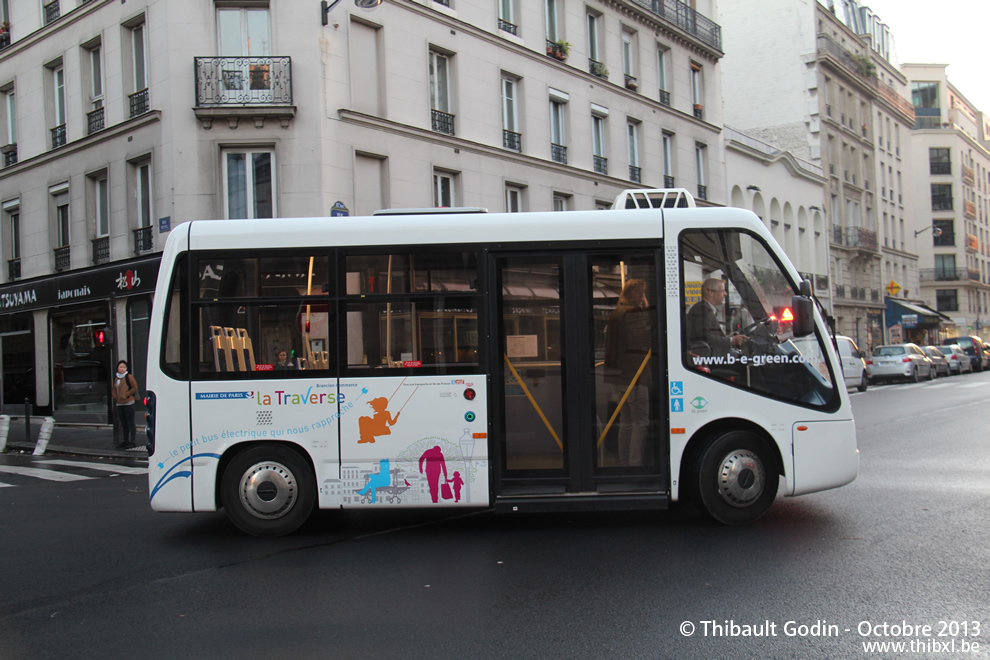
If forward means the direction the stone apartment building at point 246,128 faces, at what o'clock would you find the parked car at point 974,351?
The parked car is roughly at 8 o'clock from the stone apartment building.

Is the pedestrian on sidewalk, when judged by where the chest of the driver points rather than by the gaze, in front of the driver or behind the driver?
behind

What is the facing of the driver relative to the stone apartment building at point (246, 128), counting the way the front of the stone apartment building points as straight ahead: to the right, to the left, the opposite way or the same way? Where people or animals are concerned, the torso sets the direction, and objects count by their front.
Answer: to the left

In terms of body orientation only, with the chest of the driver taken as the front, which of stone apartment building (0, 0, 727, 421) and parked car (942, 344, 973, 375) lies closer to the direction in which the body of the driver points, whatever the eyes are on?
the parked car

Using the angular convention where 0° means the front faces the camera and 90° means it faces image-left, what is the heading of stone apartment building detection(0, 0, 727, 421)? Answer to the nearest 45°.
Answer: approximately 0°

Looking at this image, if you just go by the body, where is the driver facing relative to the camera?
to the viewer's right

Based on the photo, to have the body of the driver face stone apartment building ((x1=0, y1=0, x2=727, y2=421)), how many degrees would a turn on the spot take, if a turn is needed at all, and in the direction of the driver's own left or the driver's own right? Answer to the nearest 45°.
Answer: approximately 135° to the driver's own left

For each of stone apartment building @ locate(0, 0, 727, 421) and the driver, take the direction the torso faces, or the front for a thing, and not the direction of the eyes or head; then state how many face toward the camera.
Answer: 1

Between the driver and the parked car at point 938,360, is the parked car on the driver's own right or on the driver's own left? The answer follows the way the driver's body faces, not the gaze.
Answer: on the driver's own left
